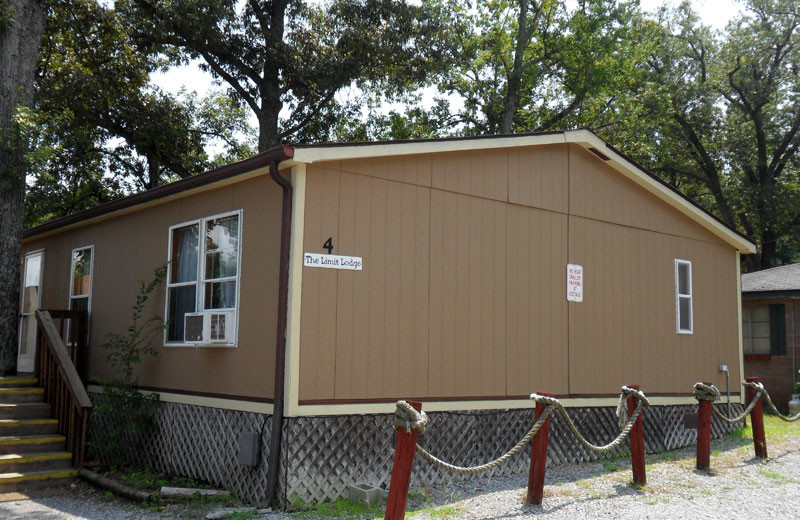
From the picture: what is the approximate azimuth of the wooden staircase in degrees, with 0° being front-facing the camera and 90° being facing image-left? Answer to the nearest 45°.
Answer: approximately 0°

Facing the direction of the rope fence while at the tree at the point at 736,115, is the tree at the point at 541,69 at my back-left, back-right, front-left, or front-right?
front-right

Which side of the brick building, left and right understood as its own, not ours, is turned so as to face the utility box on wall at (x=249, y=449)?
front

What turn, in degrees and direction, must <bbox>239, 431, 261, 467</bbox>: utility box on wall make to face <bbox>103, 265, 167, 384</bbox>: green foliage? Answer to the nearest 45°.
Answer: approximately 90° to its right

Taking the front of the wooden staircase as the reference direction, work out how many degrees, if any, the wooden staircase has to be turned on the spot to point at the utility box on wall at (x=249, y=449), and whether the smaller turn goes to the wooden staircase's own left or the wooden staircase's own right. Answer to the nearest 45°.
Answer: approximately 45° to the wooden staircase's own left

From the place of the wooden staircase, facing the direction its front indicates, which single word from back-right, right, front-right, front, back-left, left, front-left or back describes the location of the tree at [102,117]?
back

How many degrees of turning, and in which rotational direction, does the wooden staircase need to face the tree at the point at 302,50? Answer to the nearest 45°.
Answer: approximately 135° to its left

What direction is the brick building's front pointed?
toward the camera

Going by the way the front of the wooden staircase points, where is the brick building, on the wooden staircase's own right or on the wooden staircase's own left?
on the wooden staircase's own left

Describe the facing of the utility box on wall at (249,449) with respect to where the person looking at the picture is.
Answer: facing the viewer and to the left of the viewer

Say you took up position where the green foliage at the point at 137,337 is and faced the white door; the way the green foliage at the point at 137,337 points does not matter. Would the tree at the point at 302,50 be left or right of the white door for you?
right

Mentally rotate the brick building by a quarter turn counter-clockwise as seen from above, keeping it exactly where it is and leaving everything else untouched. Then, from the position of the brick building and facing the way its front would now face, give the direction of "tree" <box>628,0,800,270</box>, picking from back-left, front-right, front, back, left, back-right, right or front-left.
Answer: left

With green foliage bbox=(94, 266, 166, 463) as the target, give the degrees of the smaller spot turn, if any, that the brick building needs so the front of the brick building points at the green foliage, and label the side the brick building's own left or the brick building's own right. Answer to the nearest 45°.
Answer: approximately 45° to the brick building's own right

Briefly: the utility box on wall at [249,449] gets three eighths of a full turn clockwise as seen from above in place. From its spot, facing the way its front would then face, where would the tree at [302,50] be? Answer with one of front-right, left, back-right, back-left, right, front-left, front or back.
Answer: front

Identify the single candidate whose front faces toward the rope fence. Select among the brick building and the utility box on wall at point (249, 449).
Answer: the brick building

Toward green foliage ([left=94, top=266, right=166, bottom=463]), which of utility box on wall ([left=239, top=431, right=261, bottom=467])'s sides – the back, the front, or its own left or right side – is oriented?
right
